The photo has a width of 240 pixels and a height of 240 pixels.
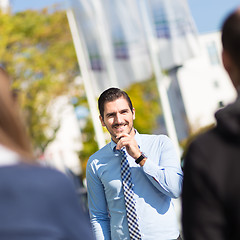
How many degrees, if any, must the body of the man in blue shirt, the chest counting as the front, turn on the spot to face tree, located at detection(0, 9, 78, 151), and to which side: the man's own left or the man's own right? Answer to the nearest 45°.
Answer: approximately 180°

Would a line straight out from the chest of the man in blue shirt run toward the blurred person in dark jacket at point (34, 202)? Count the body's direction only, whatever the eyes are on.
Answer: yes

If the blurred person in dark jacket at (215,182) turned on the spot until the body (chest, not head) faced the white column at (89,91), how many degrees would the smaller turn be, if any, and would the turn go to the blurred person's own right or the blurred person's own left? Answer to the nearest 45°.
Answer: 0° — they already face it

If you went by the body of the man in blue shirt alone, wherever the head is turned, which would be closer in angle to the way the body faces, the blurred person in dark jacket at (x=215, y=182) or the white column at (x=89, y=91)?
the blurred person in dark jacket

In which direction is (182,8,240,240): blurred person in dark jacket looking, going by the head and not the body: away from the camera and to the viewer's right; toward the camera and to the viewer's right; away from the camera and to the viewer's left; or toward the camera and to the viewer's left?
away from the camera and to the viewer's left

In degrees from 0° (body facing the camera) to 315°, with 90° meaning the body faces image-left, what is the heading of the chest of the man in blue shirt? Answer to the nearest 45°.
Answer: approximately 0°

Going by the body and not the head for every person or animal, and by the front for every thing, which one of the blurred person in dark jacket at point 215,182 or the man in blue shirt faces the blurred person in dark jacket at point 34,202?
the man in blue shirt

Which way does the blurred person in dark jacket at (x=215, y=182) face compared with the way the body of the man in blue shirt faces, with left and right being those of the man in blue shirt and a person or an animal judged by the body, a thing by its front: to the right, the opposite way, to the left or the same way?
the opposite way

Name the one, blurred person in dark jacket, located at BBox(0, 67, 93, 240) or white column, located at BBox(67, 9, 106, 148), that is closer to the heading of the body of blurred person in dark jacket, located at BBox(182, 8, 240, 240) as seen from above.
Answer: the white column

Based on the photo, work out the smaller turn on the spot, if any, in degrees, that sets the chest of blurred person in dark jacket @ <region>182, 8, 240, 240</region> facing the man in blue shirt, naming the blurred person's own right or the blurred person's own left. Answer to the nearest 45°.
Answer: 0° — they already face them

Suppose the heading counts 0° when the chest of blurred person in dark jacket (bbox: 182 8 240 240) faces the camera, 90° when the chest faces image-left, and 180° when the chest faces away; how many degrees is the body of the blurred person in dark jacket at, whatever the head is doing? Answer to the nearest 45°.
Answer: approximately 180°

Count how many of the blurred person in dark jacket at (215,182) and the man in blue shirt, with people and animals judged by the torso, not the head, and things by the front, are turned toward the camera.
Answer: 1
